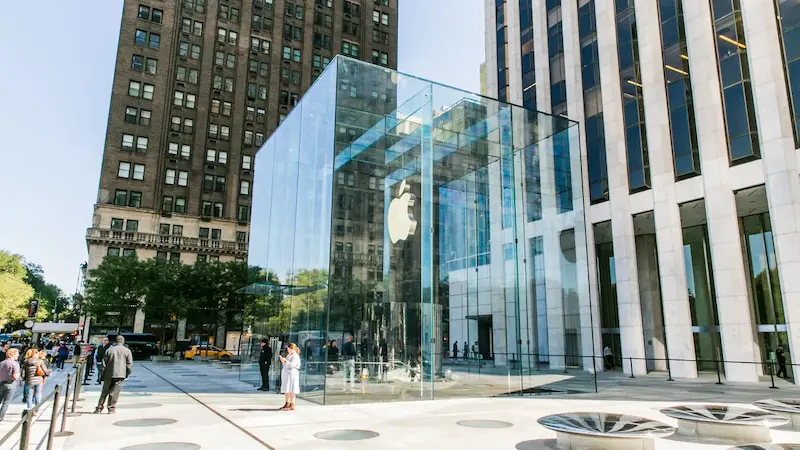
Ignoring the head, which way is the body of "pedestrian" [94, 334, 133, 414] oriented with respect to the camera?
away from the camera

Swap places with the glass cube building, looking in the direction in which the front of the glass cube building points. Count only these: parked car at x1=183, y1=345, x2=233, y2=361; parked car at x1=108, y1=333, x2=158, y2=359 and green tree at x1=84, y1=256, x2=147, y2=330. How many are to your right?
3

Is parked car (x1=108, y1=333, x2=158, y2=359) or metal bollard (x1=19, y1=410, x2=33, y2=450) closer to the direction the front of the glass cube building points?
the metal bollard

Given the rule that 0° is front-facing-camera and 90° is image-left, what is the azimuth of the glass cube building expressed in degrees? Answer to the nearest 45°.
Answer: approximately 45°

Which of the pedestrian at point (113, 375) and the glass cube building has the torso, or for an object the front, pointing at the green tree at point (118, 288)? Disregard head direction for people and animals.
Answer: the pedestrian

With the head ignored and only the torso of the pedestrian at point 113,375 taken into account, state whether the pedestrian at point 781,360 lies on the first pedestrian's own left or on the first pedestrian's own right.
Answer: on the first pedestrian's own right

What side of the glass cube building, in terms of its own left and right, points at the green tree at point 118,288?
right

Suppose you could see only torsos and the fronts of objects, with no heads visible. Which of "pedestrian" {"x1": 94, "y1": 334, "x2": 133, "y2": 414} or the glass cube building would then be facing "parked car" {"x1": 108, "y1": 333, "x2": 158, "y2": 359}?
the pedestrian

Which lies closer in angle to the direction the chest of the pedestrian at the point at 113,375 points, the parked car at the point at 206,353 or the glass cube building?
the parked car
